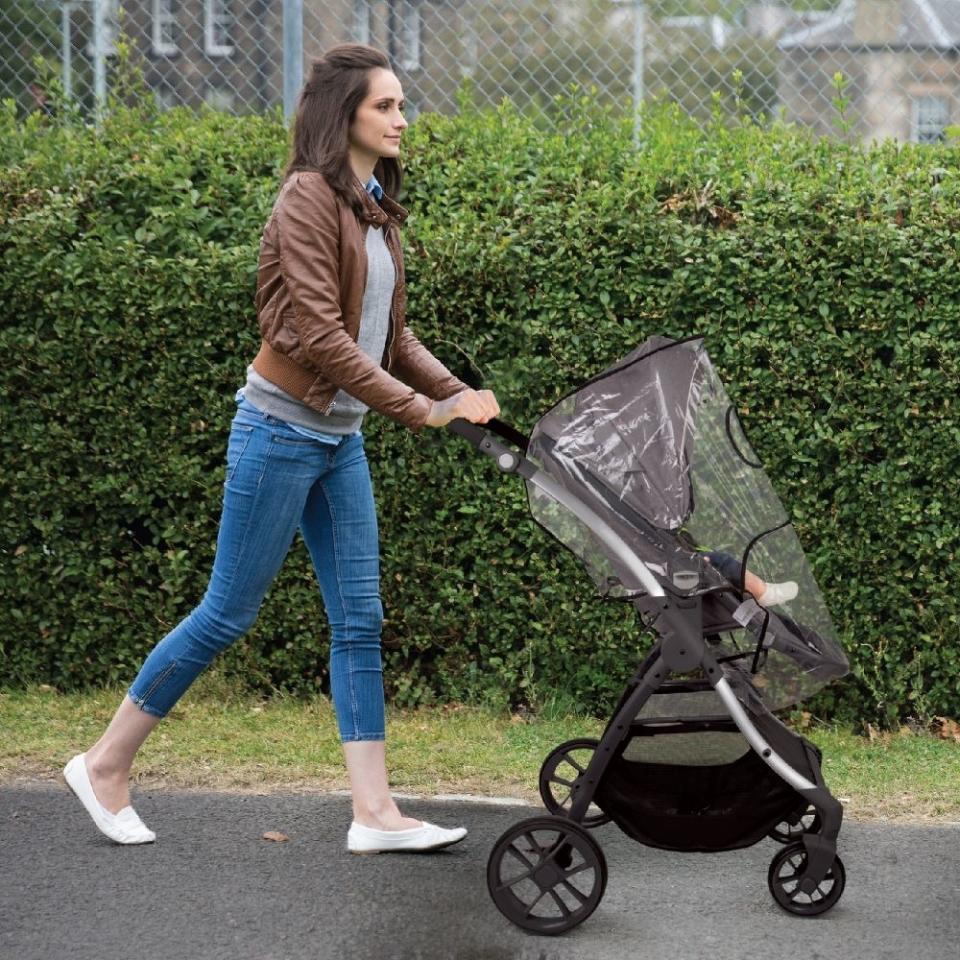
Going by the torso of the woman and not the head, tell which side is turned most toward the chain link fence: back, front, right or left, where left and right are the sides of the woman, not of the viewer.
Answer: left

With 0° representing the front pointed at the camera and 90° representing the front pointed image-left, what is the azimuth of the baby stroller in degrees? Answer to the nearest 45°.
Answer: approximately 270°

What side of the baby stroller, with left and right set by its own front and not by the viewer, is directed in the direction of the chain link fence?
left

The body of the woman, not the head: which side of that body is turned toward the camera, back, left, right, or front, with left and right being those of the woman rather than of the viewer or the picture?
right
